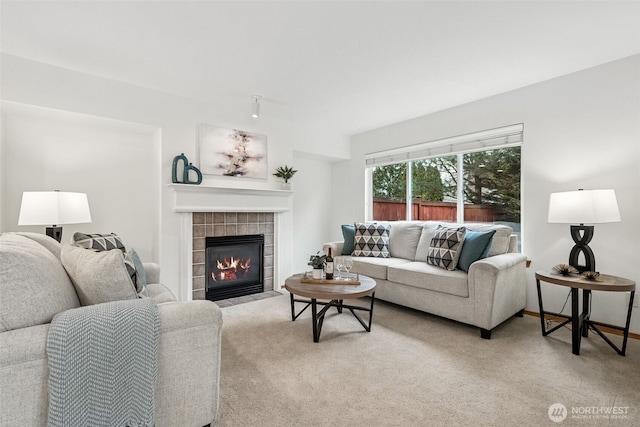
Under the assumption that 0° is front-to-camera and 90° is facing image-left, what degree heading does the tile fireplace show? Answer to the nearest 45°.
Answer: approximately 315°

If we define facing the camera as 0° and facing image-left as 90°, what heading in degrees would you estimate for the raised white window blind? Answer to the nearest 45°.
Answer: approximately 45°

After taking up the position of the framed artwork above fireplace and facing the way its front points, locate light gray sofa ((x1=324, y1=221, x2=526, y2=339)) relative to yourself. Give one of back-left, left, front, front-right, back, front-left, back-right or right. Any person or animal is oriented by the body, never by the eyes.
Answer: front

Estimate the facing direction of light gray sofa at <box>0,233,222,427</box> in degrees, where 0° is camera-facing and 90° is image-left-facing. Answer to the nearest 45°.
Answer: approximately 270°

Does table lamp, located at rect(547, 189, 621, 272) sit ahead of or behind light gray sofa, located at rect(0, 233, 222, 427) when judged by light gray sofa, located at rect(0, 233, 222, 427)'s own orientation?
ahead

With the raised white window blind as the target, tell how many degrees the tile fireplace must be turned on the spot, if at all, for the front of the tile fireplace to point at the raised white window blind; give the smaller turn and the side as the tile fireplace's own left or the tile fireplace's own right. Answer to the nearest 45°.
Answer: approximately 45° to the tile fireplace's own left

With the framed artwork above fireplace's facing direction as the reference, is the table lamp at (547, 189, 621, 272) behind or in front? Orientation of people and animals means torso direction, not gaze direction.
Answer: in front

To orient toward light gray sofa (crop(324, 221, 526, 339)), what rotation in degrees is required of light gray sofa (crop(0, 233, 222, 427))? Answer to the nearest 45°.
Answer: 0° — it already faces it

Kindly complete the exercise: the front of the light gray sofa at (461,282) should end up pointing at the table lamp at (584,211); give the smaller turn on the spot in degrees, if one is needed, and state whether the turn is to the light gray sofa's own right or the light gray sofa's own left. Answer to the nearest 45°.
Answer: approximately 135° to the light gray sofa's own left

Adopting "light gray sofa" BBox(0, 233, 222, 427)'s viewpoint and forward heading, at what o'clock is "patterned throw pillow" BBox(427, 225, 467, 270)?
The patterned throw pillow is roughly at 12 o'clock from the light gray sofa.

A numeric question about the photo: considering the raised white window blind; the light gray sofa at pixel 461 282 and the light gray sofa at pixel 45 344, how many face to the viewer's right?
1

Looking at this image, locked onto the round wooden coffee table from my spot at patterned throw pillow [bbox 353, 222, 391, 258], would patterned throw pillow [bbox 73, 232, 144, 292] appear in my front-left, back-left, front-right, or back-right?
front-right

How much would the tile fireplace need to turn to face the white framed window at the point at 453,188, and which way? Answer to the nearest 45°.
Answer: approximately 45° to its left

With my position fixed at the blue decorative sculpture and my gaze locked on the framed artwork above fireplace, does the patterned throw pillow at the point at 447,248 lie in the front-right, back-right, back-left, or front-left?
front-right

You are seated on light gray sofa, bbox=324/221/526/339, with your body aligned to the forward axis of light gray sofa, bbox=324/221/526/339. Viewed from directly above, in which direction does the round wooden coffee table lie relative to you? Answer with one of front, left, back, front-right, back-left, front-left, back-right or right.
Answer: front
